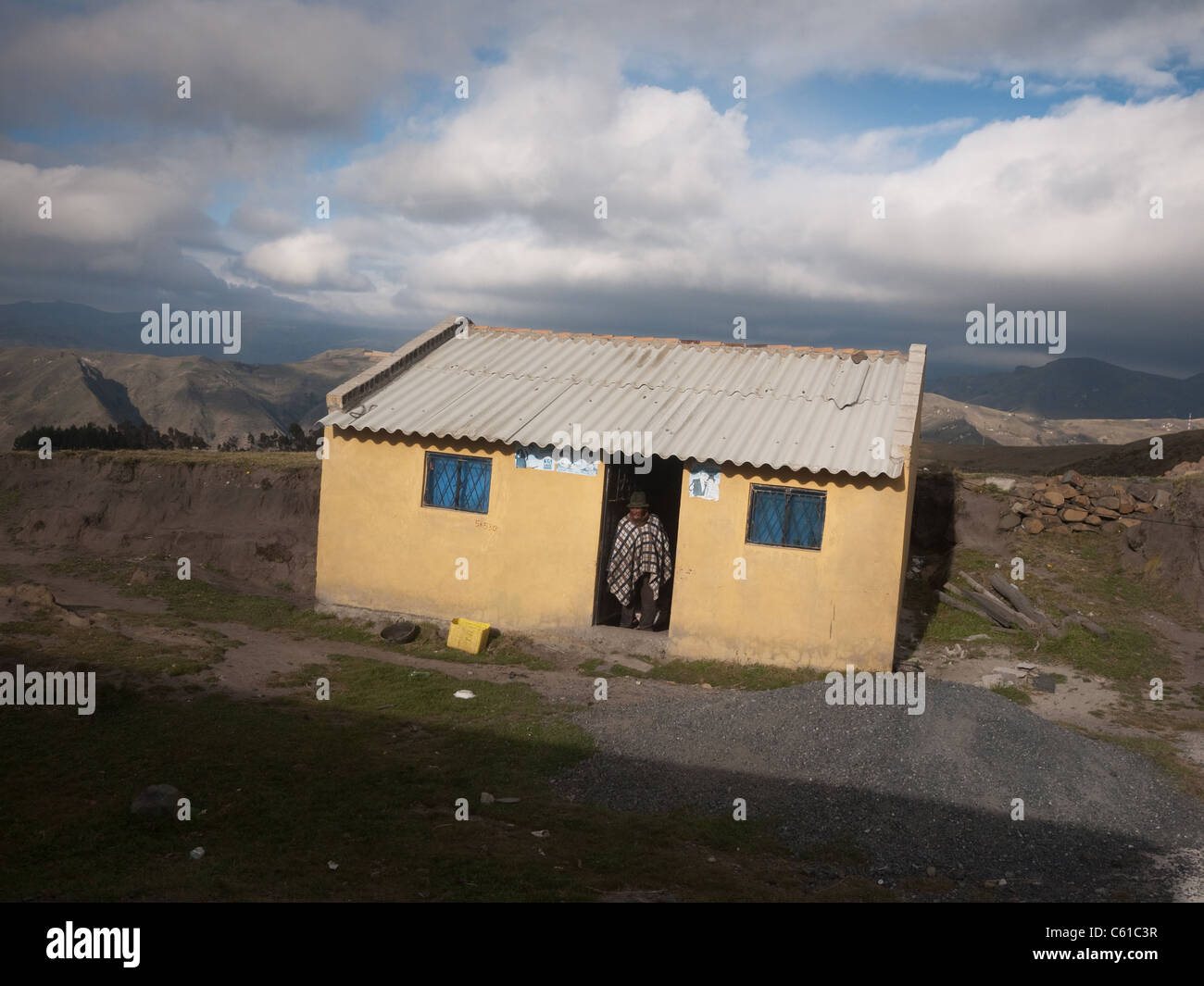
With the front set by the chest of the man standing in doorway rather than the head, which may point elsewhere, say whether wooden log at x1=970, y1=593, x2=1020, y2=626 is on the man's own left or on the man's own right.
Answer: on the man's own left

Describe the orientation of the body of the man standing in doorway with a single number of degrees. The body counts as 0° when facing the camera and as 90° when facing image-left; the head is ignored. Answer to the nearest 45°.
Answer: approximately 0°

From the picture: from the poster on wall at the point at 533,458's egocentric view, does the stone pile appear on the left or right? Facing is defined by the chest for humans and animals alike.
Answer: on its left

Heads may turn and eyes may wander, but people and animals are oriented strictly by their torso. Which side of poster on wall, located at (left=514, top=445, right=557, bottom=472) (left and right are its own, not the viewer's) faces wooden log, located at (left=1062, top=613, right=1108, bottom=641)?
left

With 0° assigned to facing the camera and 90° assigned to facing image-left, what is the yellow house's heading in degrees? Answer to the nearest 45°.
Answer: approximately 0°
